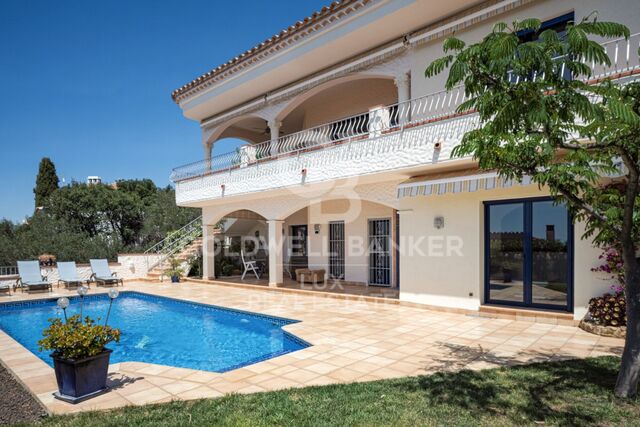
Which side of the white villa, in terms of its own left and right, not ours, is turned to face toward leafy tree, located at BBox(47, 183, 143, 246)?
right

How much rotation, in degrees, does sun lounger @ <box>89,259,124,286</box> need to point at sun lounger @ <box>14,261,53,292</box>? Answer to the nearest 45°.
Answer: approximately 90° to its right

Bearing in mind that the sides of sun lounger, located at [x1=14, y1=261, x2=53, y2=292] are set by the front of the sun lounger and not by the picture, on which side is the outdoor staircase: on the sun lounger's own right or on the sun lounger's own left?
on the sun lounger's own left

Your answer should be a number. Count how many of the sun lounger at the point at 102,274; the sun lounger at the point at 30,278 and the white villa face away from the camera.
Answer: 0

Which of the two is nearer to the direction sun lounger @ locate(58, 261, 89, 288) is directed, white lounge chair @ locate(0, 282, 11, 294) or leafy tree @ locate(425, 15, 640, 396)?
the leafy tree

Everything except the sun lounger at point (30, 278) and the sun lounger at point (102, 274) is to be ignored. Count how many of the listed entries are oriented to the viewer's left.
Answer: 0

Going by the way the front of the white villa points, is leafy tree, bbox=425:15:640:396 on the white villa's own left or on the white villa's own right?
on the white villa's own left

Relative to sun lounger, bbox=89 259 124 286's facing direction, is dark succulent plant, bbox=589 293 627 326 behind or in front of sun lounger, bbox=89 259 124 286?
in front

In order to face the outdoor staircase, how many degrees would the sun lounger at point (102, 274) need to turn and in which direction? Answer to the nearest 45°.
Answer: approximately 90° to its left

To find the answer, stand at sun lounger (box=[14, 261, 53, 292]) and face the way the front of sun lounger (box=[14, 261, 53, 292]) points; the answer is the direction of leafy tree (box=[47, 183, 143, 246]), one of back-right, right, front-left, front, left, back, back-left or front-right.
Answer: back-left

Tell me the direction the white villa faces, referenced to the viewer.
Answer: facing the viewer and to the left of the viewer

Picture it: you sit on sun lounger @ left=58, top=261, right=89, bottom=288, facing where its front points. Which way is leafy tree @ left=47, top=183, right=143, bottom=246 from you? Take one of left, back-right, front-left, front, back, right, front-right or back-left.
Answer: back-left

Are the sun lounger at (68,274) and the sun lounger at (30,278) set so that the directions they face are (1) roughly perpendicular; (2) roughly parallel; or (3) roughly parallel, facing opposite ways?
roughly parallel

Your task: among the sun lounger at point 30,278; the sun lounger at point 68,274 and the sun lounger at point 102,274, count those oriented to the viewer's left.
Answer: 0

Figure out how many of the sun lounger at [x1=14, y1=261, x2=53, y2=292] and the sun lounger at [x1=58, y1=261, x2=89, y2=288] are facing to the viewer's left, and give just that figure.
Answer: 0
